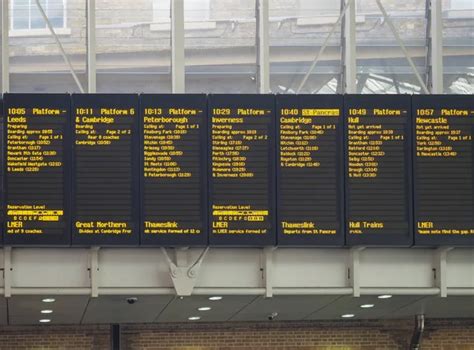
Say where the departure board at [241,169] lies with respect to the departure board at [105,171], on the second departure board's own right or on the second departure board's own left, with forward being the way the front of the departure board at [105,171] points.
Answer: on the second departure board's own left

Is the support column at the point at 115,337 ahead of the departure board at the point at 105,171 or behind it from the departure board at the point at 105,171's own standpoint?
behind

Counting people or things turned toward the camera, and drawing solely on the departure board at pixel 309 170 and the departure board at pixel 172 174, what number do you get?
2

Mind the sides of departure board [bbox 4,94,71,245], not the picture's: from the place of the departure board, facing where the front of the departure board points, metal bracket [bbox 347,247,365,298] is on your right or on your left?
on your left

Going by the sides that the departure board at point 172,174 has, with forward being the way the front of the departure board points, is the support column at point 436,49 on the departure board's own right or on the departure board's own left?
on the departure board's own left

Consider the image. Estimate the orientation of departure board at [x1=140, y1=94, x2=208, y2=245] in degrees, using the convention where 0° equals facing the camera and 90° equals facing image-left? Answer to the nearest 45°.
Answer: approximately 0°

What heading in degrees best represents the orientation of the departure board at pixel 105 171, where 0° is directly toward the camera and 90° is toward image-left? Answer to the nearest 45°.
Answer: approximately 0°
